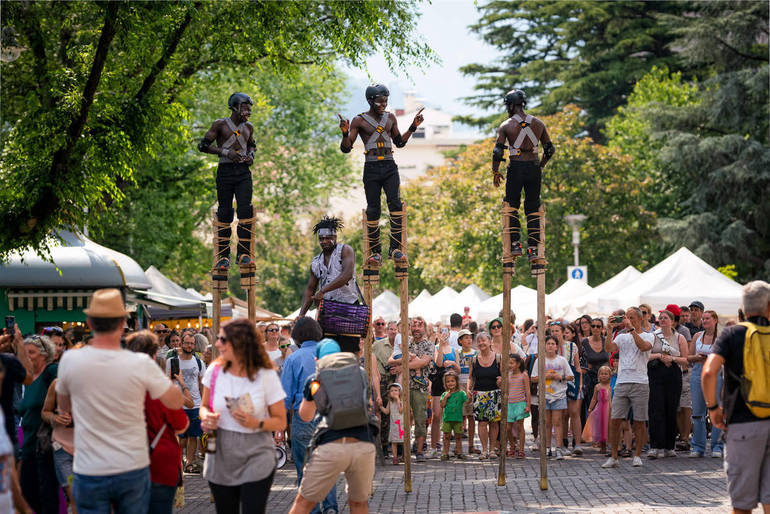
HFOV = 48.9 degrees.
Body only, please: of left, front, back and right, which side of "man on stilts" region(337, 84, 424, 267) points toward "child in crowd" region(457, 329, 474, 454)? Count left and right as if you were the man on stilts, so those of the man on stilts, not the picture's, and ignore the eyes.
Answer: back

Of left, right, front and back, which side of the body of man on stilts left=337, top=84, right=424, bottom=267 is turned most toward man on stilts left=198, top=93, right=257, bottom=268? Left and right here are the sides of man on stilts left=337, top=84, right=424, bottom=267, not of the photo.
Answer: right

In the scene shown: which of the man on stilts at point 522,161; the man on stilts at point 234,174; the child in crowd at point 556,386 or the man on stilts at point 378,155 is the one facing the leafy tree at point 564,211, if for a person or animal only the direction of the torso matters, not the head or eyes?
the man on stilts at point 522,161

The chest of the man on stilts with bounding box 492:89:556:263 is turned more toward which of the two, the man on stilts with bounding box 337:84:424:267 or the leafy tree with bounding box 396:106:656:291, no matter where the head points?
the leafy tree

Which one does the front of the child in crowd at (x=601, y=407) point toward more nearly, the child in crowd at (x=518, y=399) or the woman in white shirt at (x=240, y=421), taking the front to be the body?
the woman in white shirt

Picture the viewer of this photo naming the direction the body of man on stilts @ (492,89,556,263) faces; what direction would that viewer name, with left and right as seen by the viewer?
facing away from the viewer

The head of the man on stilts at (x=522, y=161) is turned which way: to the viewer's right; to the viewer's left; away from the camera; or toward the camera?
away from the camera

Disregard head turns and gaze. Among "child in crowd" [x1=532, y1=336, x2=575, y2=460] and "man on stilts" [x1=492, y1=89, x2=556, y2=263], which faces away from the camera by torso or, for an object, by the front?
the man on stilts

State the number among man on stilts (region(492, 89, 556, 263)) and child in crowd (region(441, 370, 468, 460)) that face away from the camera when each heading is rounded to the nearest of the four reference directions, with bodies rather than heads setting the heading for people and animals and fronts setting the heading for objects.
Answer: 1
